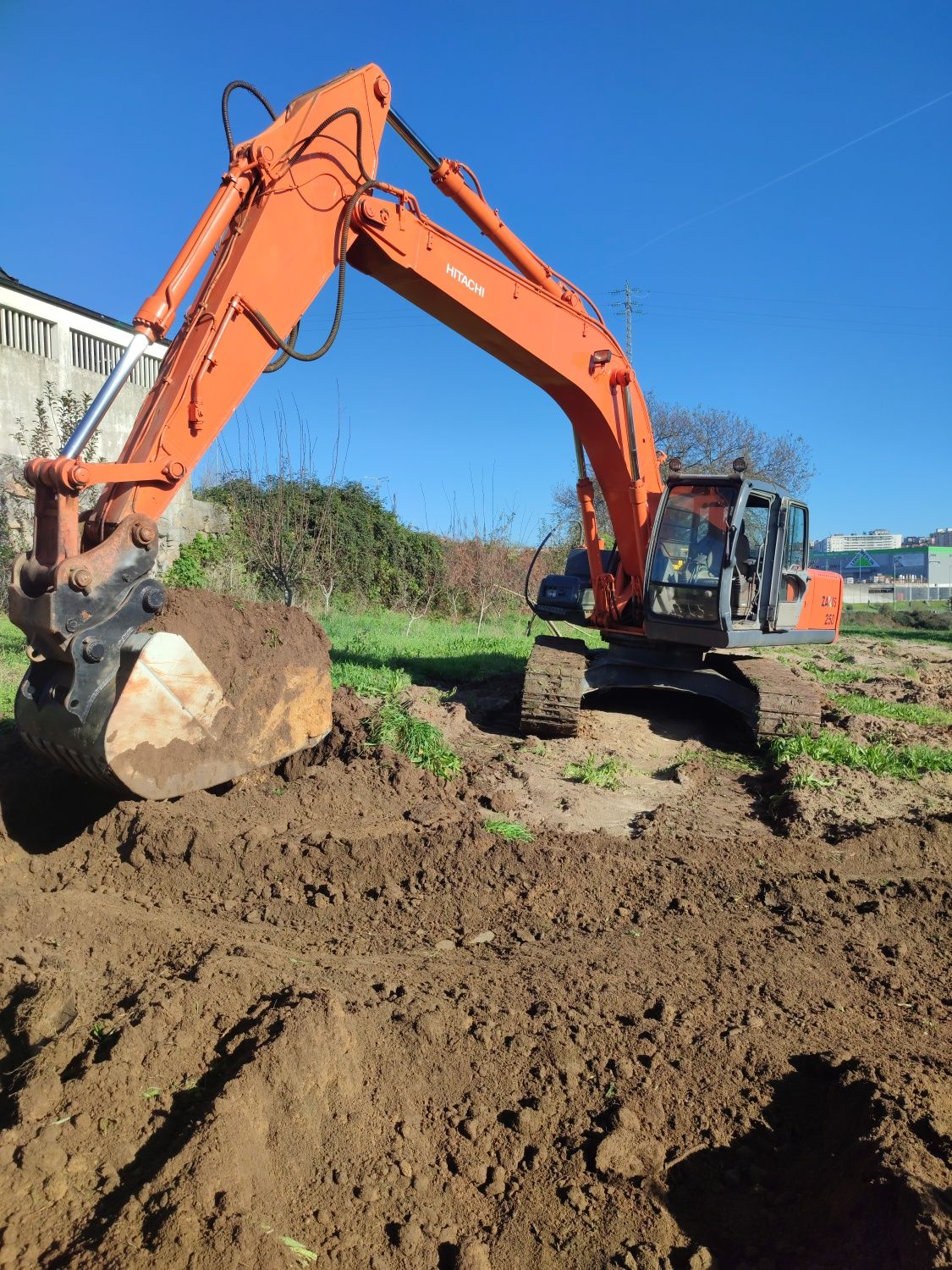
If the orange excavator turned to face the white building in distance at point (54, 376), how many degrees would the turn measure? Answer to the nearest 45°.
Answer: approximately 90° to its right

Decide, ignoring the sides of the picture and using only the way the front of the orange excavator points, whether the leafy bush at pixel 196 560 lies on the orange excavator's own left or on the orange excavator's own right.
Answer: on the orange excavator's own right

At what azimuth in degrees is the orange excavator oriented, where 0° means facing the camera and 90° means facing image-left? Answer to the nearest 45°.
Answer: approximately 45°
